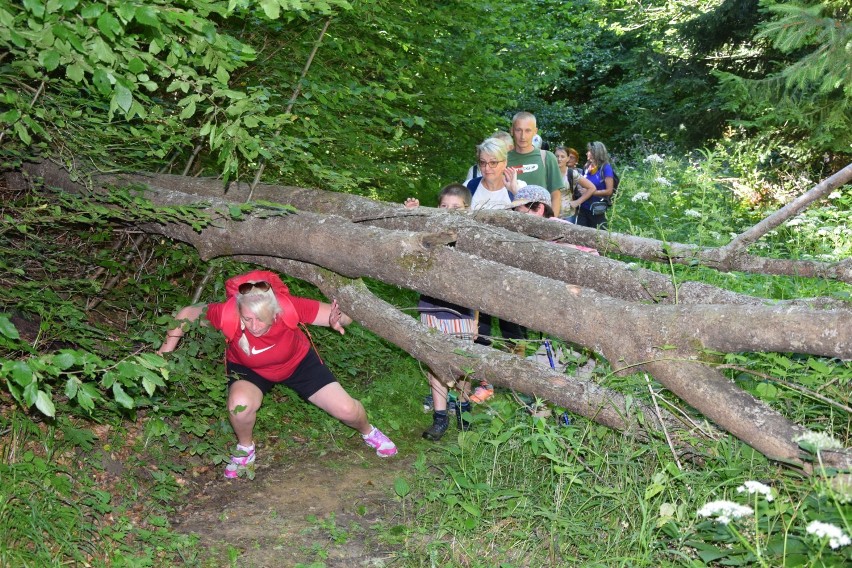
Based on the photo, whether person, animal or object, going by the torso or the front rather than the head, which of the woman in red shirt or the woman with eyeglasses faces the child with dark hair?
the woman with eyeglasses

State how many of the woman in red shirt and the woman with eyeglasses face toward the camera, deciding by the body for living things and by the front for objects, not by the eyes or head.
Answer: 2

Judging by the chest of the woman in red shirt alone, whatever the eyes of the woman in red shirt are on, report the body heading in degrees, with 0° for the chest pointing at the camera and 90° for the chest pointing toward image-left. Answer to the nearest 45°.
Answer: approximately 0°
